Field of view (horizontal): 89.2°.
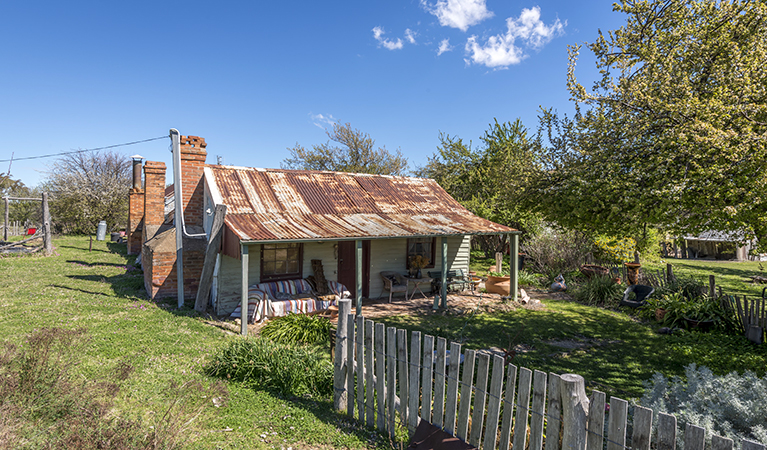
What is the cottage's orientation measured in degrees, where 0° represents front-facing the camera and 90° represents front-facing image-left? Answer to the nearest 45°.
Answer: approximately 315°

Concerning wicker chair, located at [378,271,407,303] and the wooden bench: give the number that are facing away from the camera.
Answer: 0

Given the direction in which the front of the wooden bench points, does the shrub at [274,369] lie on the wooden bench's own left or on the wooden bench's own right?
on the wooden bench's own right

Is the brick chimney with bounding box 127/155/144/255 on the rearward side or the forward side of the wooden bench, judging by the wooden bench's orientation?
on the rearward side

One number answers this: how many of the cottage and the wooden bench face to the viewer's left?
0

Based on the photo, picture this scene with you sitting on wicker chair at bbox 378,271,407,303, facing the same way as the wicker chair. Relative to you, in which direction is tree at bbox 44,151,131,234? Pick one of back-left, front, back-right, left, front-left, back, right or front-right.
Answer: back

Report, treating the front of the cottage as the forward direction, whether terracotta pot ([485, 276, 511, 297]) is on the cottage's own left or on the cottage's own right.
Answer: on the cottage's own left

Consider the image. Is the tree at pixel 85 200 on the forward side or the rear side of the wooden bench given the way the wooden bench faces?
on the rear side

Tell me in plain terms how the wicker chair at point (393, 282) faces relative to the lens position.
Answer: facing the viewer and to the right of the viewer

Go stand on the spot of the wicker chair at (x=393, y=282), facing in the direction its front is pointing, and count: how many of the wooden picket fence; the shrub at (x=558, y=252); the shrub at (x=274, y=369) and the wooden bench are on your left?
2

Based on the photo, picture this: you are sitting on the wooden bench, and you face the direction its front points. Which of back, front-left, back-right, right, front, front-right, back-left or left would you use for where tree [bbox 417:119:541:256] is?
back-left

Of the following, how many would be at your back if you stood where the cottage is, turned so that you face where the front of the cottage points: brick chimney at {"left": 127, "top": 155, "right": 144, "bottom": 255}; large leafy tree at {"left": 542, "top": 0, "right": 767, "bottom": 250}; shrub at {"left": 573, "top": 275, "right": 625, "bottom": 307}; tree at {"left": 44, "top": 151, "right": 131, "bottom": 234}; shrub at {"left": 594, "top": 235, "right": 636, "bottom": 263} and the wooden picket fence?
2

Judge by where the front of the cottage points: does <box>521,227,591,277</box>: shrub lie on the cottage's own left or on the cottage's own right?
on the cottage's own left

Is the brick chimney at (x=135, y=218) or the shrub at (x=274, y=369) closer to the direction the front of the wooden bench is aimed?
the shrub

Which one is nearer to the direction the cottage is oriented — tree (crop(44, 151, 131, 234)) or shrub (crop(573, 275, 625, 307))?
the shrub
